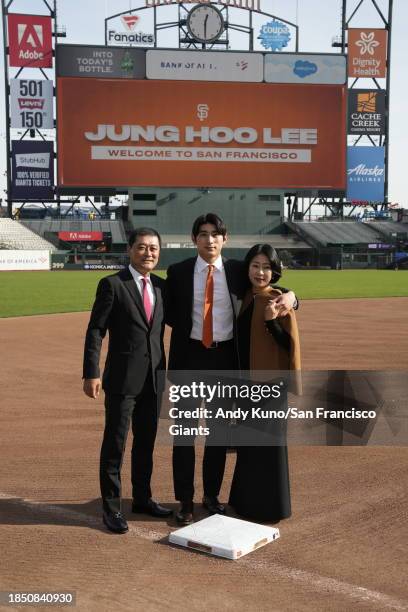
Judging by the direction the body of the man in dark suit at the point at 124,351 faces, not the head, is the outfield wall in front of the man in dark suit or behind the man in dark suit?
behind

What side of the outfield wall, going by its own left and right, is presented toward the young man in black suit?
front

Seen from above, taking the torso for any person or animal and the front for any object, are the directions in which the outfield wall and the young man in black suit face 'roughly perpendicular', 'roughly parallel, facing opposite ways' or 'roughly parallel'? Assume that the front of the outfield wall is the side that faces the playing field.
roughly parallel

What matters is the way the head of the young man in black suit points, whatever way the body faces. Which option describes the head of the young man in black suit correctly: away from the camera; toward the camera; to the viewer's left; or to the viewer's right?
toward the camera

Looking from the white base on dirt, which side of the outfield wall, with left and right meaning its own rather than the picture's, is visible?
front

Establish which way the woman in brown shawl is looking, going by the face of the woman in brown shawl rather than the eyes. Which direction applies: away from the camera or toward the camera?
toward the camera

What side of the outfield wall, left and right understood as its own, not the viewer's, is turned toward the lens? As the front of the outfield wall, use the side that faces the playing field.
front

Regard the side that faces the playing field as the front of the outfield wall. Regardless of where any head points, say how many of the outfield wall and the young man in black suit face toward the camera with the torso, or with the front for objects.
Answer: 2

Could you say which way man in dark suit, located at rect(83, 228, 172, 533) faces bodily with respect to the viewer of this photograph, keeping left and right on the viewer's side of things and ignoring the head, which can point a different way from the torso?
facing the viewer and to the right of the viewer

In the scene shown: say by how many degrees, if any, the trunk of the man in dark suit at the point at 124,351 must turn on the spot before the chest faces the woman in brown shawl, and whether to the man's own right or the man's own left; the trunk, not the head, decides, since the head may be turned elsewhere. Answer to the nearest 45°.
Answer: approximately 45° to the man's own left

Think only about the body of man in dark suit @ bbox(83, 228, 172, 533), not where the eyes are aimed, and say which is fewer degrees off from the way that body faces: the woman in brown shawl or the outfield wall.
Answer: the woman in brown shawl

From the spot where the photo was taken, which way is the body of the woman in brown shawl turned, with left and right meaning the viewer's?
facing the viewer and to the left of the viewer
